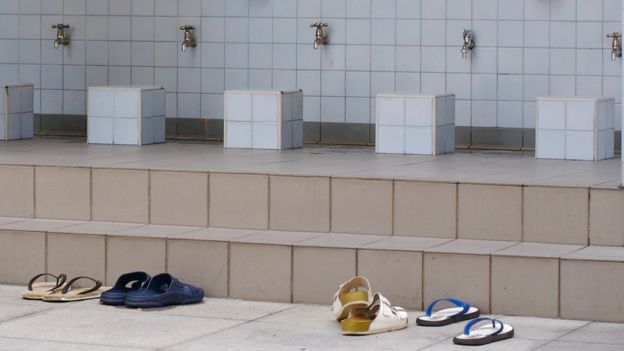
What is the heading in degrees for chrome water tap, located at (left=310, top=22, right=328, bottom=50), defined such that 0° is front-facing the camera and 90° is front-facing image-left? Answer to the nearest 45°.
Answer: approximately 45°

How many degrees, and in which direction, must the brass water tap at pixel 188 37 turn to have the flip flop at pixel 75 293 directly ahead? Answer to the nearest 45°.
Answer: approximately 45° to its left

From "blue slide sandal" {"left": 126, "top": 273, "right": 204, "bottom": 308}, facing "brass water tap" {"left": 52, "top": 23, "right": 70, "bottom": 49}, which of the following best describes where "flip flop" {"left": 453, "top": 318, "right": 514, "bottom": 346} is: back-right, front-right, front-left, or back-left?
back-right

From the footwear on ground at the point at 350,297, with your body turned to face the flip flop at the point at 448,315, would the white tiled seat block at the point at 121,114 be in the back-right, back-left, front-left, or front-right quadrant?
back-left

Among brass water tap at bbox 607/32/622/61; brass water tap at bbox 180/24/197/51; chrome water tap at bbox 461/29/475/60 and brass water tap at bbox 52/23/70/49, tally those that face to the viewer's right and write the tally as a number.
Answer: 0

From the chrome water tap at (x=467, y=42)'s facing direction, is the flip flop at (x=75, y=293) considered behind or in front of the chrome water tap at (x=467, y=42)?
in front
